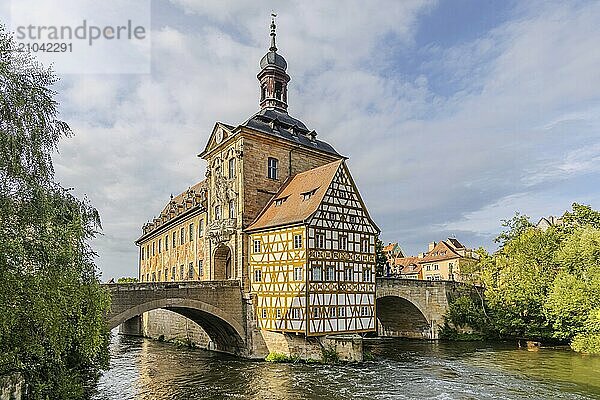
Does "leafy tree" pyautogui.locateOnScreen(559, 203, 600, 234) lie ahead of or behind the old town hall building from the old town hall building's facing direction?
behind

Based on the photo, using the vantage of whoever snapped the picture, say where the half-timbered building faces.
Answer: facing the viewer and to the right of the viewer

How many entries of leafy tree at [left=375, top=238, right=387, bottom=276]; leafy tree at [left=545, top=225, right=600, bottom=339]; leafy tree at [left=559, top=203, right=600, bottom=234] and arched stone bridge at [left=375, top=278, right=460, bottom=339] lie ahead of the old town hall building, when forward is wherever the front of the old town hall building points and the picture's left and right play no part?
0

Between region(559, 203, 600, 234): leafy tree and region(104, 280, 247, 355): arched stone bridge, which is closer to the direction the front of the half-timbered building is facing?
the leafy tree

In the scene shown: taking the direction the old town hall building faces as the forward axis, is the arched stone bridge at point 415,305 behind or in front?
behind

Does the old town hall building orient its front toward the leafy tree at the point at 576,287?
no

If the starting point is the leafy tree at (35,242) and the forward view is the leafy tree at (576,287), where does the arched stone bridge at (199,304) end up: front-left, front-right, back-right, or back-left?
front-left

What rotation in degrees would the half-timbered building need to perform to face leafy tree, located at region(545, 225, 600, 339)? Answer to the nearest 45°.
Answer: approximately 45° to its left

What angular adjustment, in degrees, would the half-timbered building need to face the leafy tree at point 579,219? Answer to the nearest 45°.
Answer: approximately 90° to its left

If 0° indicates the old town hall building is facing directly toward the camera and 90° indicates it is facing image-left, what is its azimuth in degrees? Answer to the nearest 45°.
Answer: approximately 45°

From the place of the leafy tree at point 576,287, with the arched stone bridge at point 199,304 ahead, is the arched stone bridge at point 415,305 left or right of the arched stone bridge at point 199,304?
right
